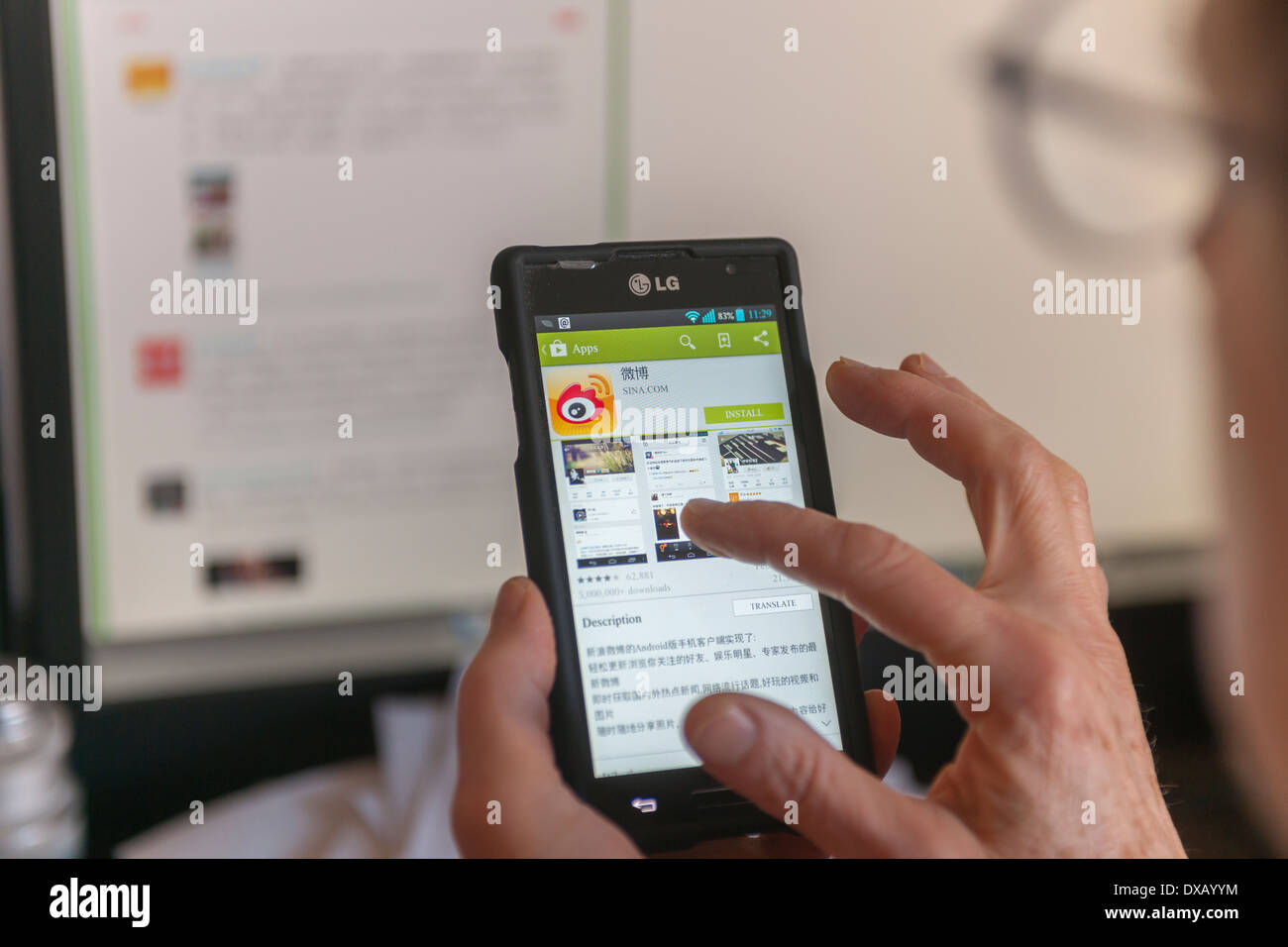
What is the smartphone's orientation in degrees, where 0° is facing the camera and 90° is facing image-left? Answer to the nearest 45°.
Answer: approximately 0°
